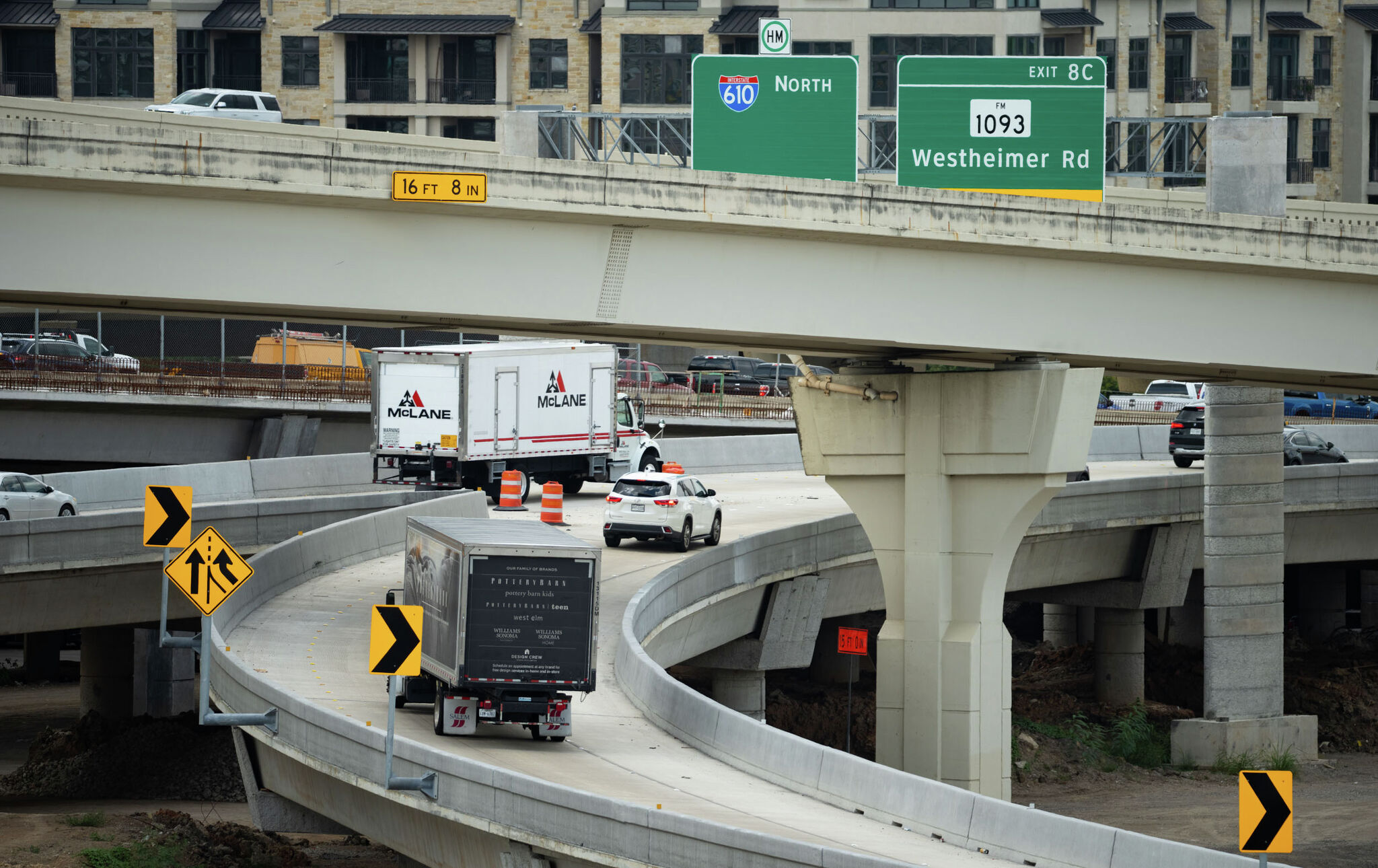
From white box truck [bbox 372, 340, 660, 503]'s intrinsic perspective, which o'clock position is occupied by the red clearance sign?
The red clearance sign is roughly at 3 o'clock from the white box truck.

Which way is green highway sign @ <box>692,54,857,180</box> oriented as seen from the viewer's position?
toward the camera

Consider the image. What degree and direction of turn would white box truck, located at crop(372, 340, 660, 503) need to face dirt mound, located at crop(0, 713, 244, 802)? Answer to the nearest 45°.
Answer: approximately 180°

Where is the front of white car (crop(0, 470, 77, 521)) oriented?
to the viewer's right

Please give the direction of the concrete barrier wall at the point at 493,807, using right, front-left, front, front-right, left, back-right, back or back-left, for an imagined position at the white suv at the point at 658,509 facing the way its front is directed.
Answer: back-right

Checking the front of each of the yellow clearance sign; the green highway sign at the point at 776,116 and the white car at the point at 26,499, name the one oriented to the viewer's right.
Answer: the white car

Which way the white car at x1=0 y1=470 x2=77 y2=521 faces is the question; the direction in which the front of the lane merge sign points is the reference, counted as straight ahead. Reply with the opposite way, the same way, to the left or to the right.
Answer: to the left

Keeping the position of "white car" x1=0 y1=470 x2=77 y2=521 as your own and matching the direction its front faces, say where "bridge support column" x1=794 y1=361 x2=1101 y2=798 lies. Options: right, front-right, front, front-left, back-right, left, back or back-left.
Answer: front-right

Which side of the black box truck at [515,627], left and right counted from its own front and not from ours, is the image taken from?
back

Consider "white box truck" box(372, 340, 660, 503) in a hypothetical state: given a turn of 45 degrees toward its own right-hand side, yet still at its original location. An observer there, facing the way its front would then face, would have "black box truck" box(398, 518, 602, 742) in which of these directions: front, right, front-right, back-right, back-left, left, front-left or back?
right
